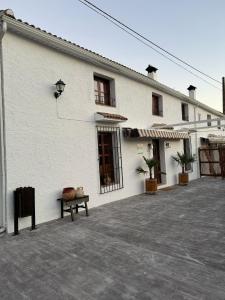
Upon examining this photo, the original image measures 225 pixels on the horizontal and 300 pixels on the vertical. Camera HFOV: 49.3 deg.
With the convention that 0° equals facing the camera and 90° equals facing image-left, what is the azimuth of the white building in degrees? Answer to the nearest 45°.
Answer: approximately 315°

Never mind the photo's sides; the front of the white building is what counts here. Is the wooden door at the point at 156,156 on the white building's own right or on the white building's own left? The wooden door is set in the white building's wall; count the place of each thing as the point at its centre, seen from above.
on the white building's own left

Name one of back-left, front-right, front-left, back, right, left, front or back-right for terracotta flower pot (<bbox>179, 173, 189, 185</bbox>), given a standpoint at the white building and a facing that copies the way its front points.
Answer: left

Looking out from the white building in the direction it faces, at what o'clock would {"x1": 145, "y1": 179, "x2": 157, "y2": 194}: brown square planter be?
The brown square planter is roughly at 9 o'clock from the white building.
